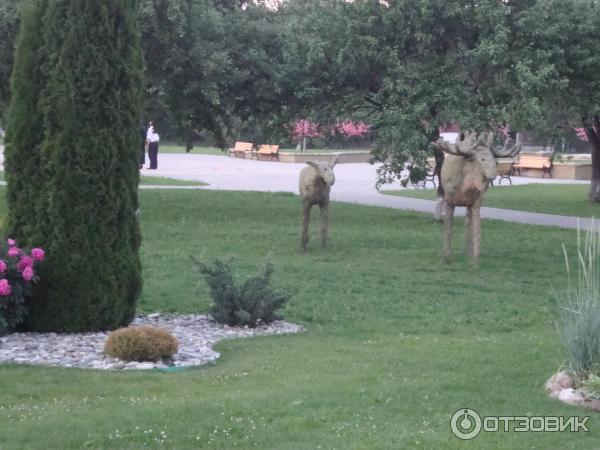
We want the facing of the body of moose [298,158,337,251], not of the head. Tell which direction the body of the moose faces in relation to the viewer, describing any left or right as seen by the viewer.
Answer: facing the viewer

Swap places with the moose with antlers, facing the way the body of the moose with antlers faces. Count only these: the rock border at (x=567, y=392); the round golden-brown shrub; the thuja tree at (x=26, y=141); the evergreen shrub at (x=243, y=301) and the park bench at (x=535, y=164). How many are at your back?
1

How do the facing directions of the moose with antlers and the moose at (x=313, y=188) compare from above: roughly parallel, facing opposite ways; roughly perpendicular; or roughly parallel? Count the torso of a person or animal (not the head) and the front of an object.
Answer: roughly parallel

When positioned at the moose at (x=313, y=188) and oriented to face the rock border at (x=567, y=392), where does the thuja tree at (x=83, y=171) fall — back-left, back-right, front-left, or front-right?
front-right

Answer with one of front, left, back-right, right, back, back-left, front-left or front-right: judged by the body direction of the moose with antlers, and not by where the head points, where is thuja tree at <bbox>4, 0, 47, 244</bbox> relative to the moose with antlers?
front-right

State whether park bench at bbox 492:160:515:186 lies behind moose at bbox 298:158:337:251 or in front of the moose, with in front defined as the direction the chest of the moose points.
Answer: behind

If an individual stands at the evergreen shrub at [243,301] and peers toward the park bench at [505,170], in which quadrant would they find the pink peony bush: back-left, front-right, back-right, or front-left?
back-left

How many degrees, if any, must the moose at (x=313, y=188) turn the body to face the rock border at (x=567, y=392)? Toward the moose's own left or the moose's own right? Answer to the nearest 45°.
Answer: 0° — it already faces it

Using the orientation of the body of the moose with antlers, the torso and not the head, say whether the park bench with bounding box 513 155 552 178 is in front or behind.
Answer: behind

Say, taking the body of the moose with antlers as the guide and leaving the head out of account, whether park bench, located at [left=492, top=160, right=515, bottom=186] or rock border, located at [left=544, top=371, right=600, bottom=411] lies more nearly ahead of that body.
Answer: the rock border

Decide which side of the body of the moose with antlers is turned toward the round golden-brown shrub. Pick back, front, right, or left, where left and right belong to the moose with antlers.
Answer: front

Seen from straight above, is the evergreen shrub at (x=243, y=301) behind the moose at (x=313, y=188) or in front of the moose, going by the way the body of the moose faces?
in front

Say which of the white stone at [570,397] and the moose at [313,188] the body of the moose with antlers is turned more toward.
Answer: the white stone

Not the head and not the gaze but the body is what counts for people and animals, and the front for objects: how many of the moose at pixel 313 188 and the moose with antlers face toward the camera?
2

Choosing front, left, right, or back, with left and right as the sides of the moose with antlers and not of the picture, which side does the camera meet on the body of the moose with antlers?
front

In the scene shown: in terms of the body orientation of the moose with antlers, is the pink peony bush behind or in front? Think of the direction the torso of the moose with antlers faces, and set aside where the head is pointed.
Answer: in front
